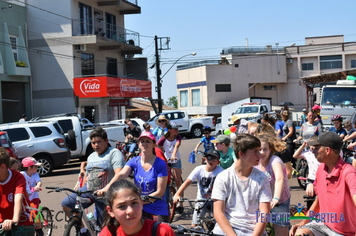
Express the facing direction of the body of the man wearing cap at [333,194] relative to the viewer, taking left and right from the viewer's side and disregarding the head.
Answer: facing the viewer and to the left of the viewer

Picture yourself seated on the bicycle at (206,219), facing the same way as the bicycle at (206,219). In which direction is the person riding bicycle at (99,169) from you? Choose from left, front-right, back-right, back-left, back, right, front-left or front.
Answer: front-right

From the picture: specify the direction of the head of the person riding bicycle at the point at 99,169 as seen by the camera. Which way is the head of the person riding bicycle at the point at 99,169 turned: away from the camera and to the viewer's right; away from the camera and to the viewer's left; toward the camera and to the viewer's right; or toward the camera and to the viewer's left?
toward the camera and to the viewer's left

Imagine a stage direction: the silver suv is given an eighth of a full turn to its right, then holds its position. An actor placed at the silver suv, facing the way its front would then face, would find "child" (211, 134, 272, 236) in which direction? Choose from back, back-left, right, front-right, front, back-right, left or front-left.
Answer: back

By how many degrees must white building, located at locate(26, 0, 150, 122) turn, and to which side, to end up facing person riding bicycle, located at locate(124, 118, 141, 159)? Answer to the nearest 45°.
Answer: approximately 45° to its right

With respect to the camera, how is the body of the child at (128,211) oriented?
toward the camera

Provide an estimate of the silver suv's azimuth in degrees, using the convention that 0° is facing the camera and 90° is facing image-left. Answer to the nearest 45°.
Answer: approximately 135°

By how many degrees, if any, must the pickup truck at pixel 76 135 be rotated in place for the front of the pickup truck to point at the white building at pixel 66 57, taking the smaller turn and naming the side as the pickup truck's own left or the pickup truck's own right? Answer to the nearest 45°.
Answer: approximately 135° to the pickup truck's own right

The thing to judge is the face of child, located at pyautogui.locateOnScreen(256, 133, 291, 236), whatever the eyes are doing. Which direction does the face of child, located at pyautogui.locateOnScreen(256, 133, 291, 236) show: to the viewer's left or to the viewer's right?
to the viewer's left

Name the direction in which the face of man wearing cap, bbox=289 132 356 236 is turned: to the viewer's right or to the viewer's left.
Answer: to the viewer's left

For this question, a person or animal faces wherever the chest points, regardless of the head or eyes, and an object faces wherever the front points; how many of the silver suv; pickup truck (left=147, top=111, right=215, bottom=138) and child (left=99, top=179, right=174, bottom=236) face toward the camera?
1

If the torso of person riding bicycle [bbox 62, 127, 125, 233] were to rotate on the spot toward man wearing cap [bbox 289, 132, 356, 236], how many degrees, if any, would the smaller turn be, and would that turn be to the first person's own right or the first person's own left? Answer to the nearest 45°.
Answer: approximately 90° to the first person's own left
